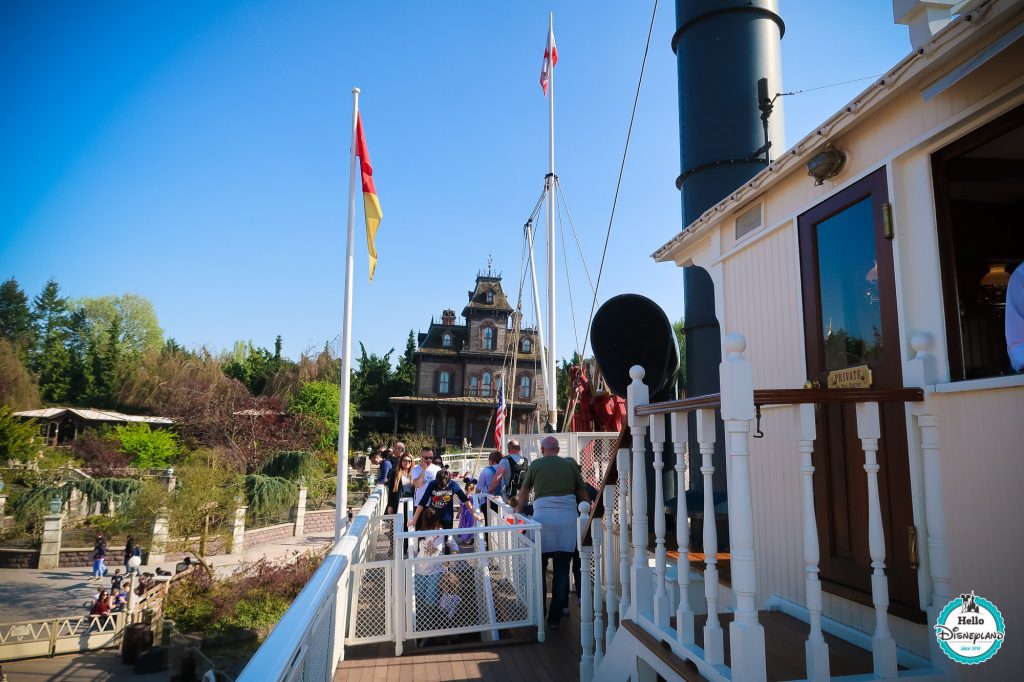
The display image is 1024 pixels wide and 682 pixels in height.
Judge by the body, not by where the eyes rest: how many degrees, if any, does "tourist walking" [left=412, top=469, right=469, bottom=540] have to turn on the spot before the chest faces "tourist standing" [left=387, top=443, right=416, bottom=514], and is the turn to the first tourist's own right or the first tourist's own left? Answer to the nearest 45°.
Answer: approximately 180°

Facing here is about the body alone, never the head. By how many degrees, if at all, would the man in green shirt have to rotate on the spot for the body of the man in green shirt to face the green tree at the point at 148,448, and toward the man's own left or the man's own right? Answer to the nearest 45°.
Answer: approximately 45° to the man's own left

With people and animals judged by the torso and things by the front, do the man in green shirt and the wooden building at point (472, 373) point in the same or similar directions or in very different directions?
very different directions

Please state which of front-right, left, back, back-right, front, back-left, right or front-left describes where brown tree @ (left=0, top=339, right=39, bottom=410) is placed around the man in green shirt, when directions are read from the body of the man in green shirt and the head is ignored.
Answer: front-left

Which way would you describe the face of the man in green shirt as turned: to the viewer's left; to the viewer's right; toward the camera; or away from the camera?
away from the camera

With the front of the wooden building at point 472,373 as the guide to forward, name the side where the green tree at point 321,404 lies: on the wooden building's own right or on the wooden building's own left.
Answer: on the wooden building's own right

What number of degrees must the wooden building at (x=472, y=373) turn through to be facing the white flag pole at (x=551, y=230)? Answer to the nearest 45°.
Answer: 0° — it already faces it

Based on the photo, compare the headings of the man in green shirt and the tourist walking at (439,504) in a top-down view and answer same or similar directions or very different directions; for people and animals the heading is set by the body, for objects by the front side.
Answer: very different directions

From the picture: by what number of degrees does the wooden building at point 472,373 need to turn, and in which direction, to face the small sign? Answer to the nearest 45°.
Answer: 0° — it already faces it

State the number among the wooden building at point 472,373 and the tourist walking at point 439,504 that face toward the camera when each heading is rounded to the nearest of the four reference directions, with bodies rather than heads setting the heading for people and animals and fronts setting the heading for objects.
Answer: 2

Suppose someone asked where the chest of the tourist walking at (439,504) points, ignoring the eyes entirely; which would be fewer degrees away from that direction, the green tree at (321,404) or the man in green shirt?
the man in green shirt

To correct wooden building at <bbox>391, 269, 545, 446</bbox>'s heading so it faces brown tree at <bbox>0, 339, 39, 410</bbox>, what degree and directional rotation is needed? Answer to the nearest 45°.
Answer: approximately 90° to its right

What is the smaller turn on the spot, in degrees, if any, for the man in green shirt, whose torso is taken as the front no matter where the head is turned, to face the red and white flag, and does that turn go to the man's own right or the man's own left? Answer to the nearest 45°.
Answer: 0° — they already face it
